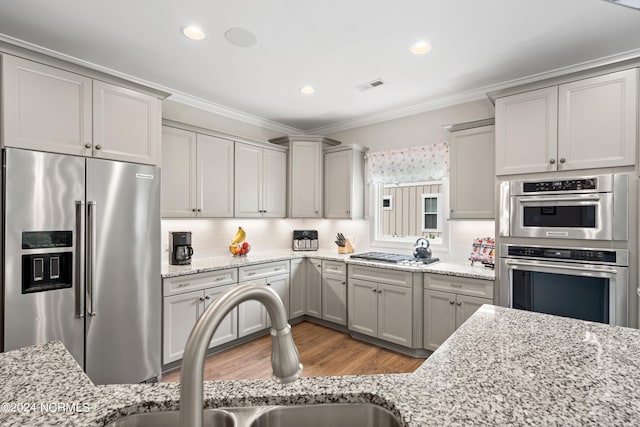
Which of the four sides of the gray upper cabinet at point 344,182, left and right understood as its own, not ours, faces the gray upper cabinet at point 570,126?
left

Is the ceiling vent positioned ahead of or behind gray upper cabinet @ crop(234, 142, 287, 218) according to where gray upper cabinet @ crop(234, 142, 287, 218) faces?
ahead

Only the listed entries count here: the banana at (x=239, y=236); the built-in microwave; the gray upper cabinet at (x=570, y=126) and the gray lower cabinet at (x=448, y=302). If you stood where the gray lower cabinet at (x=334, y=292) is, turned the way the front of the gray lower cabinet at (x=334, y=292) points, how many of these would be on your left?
3

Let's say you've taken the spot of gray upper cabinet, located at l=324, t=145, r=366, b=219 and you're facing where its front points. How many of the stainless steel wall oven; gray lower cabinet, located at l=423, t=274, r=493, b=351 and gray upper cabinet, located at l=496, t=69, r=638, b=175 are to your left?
3

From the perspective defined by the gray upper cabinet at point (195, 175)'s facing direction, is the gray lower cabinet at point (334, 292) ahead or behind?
ahead

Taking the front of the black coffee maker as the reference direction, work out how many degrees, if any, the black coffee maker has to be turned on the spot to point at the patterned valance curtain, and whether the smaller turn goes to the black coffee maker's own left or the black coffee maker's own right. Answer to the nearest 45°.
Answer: approximately 45° to the black coffee maker's own left

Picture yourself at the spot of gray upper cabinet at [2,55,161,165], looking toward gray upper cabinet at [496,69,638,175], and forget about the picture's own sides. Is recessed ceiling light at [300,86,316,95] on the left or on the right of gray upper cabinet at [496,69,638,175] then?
left
